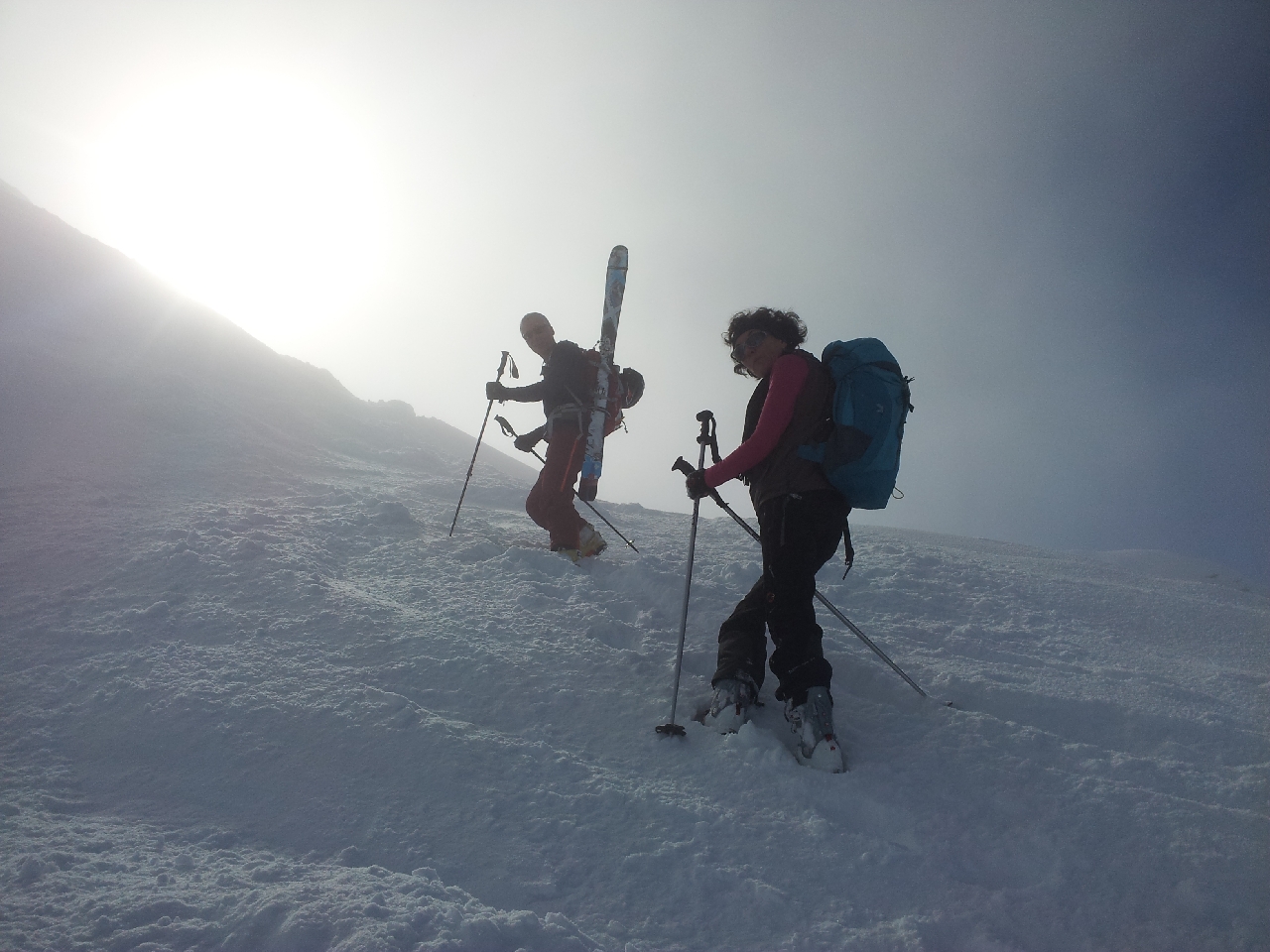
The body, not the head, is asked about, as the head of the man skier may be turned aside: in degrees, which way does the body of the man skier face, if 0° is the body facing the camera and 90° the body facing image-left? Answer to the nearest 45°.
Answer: approximately 90°

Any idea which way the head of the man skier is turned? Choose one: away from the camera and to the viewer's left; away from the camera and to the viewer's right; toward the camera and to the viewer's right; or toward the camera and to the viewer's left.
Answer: toward the camera and to the viewer's left
